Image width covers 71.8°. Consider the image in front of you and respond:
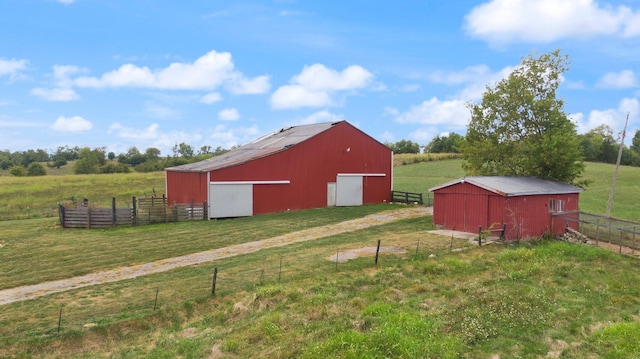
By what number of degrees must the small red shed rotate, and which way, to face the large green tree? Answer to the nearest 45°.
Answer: approximately 135° to its right

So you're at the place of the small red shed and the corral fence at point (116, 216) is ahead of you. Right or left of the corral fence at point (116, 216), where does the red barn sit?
right

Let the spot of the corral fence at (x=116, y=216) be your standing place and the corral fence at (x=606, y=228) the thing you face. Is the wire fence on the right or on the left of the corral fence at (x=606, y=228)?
right

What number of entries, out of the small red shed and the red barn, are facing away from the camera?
0

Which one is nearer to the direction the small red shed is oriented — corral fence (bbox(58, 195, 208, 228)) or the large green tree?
the corral fence

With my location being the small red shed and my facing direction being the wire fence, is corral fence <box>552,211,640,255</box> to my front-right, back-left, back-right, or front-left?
back-left

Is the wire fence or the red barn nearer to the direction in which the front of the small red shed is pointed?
the wire fence

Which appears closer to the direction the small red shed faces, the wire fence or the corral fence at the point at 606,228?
the wire fence

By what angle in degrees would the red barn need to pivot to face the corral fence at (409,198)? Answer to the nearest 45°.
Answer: approximately 45° to its left

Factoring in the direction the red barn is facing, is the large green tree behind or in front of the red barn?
in front

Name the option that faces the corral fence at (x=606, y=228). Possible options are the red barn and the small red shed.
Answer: the red barn

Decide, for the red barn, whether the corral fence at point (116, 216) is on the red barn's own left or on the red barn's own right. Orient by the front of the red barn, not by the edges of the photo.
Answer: on the red barn's own right

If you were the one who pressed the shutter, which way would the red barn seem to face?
facing the viewer and to the right of the viewer

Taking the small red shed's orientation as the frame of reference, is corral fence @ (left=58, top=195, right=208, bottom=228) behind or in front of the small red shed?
in front

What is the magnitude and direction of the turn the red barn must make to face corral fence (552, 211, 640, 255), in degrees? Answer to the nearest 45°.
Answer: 0° — it already faces it

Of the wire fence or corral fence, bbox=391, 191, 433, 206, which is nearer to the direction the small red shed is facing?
the wire fence

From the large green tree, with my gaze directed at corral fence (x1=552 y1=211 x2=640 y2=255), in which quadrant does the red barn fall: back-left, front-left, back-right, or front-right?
back-right

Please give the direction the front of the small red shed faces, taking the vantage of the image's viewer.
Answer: facing the viewer and to the left of the viewer

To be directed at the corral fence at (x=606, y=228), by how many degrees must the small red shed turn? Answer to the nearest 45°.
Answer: approximately 135° to its left

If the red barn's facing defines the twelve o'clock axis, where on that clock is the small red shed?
The small red shed is roughly at 12 o'clock from the red barn.

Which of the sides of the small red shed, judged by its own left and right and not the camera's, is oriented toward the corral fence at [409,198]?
right
